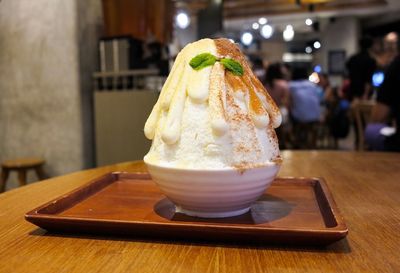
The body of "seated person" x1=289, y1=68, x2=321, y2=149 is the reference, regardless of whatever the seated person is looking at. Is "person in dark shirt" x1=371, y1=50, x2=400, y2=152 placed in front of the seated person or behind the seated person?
behind
